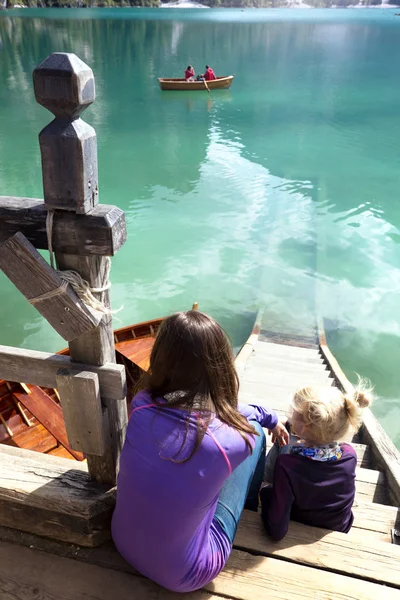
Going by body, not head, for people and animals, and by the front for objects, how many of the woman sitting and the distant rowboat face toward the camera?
0

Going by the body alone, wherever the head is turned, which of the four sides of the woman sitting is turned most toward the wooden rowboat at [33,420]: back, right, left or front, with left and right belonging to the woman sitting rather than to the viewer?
left

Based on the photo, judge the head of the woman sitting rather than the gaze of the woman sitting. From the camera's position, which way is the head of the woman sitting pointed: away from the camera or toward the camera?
away from the camera

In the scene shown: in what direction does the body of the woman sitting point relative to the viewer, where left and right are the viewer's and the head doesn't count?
facing away from the viewer and to the right of the viewer
